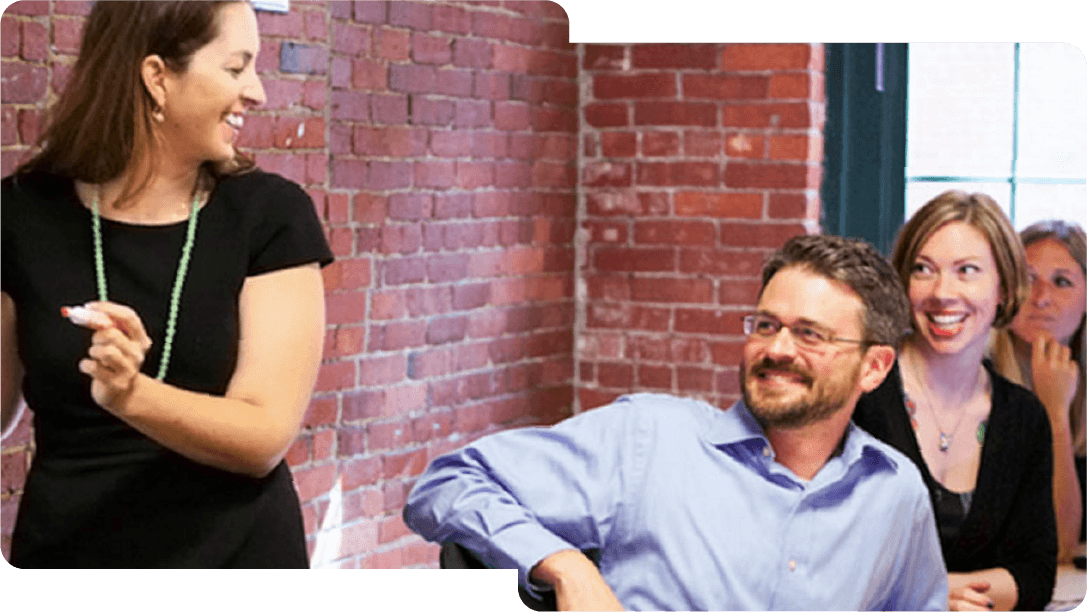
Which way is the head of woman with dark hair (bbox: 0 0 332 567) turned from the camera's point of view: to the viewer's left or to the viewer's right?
to the viewer's right

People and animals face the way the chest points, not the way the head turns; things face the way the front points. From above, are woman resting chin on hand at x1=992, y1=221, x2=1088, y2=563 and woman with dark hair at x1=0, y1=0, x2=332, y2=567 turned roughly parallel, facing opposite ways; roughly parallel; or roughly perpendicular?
roughly perpendicular

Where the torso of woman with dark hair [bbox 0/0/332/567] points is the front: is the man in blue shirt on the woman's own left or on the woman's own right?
on the woman's own left

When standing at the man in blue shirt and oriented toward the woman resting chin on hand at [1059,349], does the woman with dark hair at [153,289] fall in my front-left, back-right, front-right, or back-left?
back-left

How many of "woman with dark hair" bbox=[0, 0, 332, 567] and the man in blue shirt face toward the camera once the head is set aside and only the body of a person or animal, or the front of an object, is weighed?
2

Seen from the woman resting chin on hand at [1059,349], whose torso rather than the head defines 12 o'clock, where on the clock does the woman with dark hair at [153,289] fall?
the woman with dark hair at [153,289] is roughly at 1 o'clock from the woman resting chin on hand at [1059,349].

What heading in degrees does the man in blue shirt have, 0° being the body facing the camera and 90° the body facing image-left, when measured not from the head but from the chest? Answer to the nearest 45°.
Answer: approximately 0°

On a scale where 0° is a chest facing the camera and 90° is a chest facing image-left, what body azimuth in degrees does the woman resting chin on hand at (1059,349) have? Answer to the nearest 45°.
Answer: approximately 45°
